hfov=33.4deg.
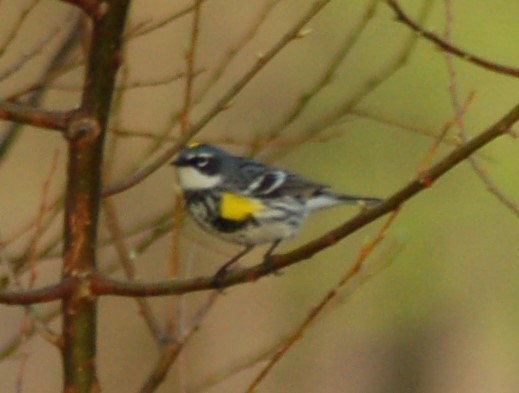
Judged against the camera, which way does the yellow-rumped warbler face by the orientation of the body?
to the viewer's left
